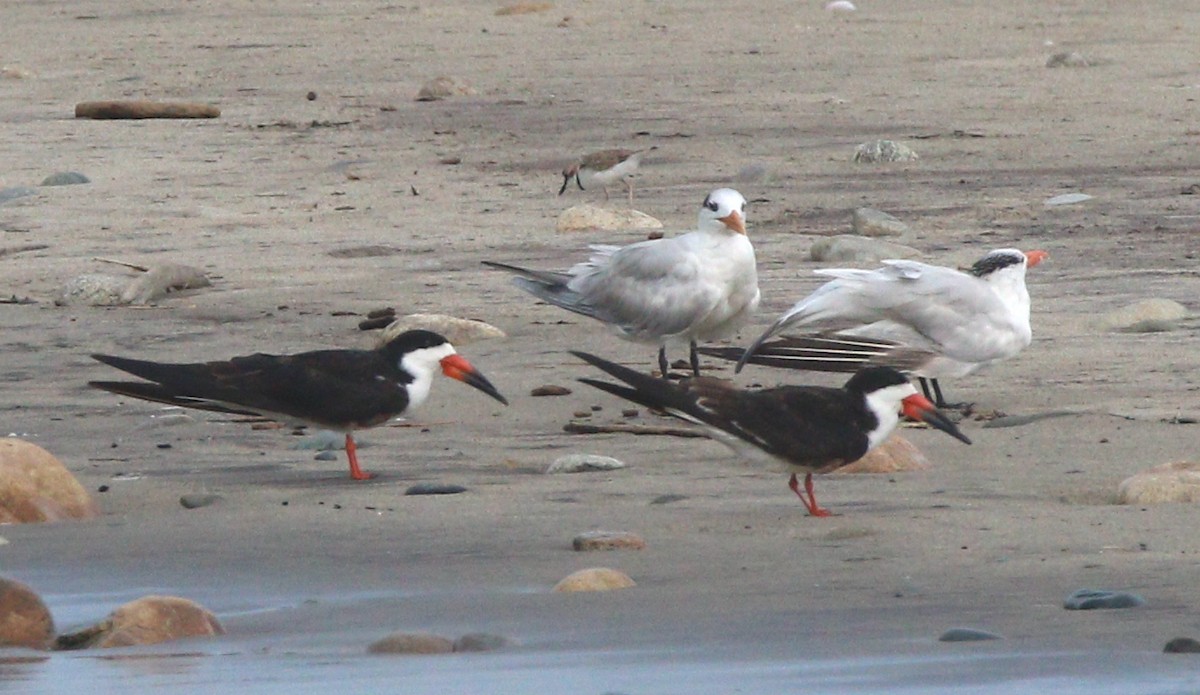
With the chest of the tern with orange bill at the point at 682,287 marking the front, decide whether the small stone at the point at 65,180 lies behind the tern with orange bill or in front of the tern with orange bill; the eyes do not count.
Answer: behind

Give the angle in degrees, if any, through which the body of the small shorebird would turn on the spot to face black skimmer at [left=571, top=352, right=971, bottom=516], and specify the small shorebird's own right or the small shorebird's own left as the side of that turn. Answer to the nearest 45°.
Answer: approximately 90° to the small shorebird's own left

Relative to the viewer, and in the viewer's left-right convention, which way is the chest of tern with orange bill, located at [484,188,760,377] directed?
facing the viewer and to the right of the viewer

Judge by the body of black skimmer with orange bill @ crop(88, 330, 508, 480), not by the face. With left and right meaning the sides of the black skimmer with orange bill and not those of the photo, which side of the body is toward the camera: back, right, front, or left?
right

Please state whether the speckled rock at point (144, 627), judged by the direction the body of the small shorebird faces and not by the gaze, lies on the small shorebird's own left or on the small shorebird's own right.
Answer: on the small shorebird's own left

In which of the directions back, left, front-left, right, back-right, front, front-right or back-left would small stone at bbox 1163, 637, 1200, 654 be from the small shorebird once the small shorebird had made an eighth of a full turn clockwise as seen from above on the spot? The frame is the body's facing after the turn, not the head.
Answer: back-left

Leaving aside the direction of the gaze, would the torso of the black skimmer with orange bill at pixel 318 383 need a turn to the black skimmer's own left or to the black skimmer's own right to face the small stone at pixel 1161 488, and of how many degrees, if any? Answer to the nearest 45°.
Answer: approximately 45° to the black skimmer's own right

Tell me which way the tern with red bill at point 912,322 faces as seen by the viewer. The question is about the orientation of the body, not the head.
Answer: to the viewer's right

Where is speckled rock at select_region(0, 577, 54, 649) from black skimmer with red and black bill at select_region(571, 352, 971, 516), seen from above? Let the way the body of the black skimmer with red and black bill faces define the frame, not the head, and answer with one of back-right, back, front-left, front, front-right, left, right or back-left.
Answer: back-right

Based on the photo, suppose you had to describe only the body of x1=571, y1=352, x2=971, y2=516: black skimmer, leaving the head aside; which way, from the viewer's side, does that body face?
to the viewer's right

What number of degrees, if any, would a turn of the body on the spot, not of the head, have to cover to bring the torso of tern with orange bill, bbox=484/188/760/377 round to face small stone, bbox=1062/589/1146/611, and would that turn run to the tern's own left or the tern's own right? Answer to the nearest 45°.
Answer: approximately 45° to the tern's own right

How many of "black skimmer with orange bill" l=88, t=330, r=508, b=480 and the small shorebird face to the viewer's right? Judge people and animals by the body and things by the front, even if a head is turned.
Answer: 1

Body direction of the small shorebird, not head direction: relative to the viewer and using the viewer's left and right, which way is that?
facing to the left of the viewer

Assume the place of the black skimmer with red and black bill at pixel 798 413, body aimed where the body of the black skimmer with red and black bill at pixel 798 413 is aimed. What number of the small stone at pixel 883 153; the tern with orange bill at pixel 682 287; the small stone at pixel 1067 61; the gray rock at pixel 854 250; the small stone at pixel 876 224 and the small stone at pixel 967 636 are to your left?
5

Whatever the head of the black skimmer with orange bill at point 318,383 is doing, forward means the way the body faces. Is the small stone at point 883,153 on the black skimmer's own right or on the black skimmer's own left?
on the black skimmer's own left
